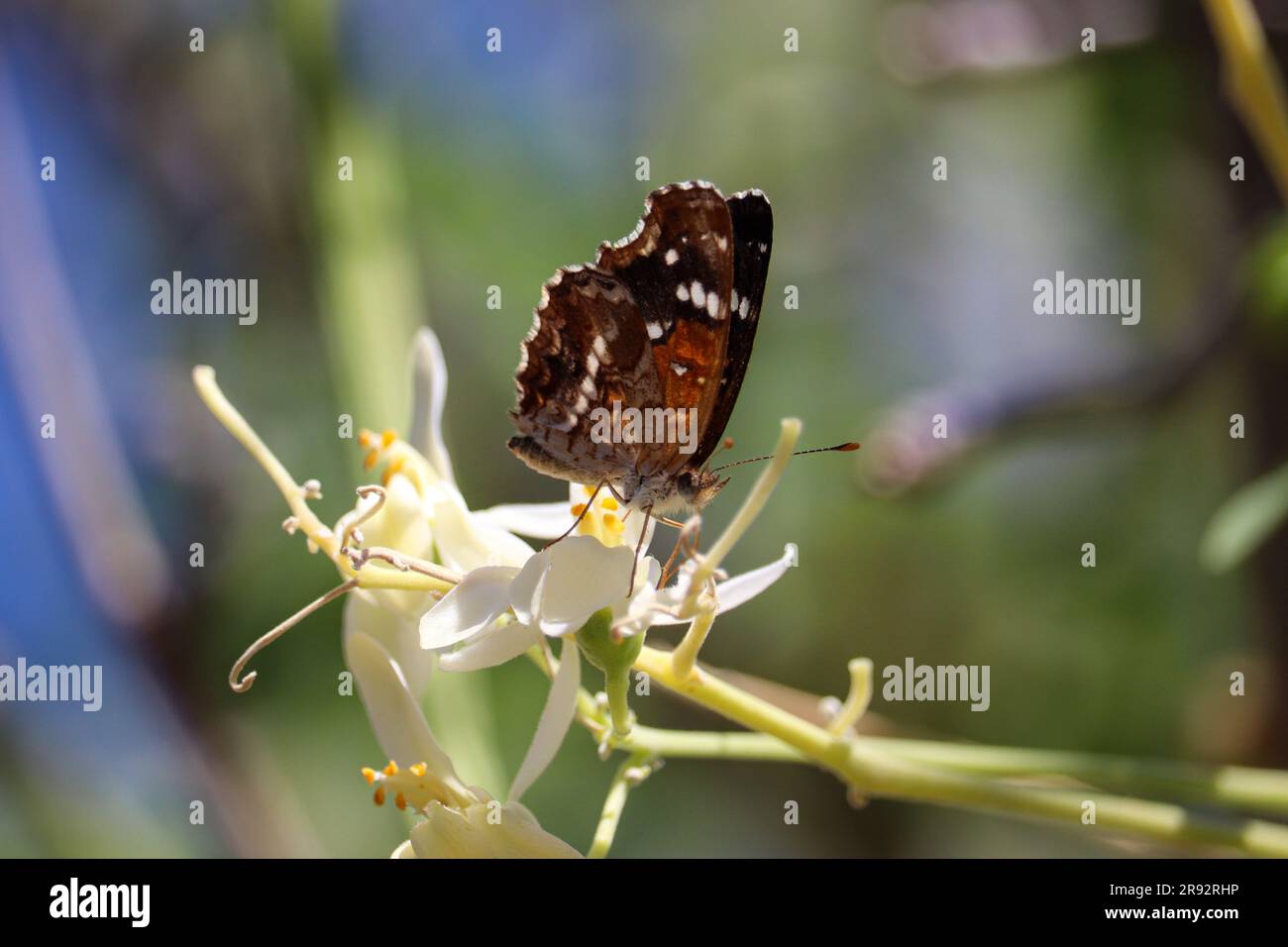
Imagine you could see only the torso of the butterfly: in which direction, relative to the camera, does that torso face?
to the viewer's right
